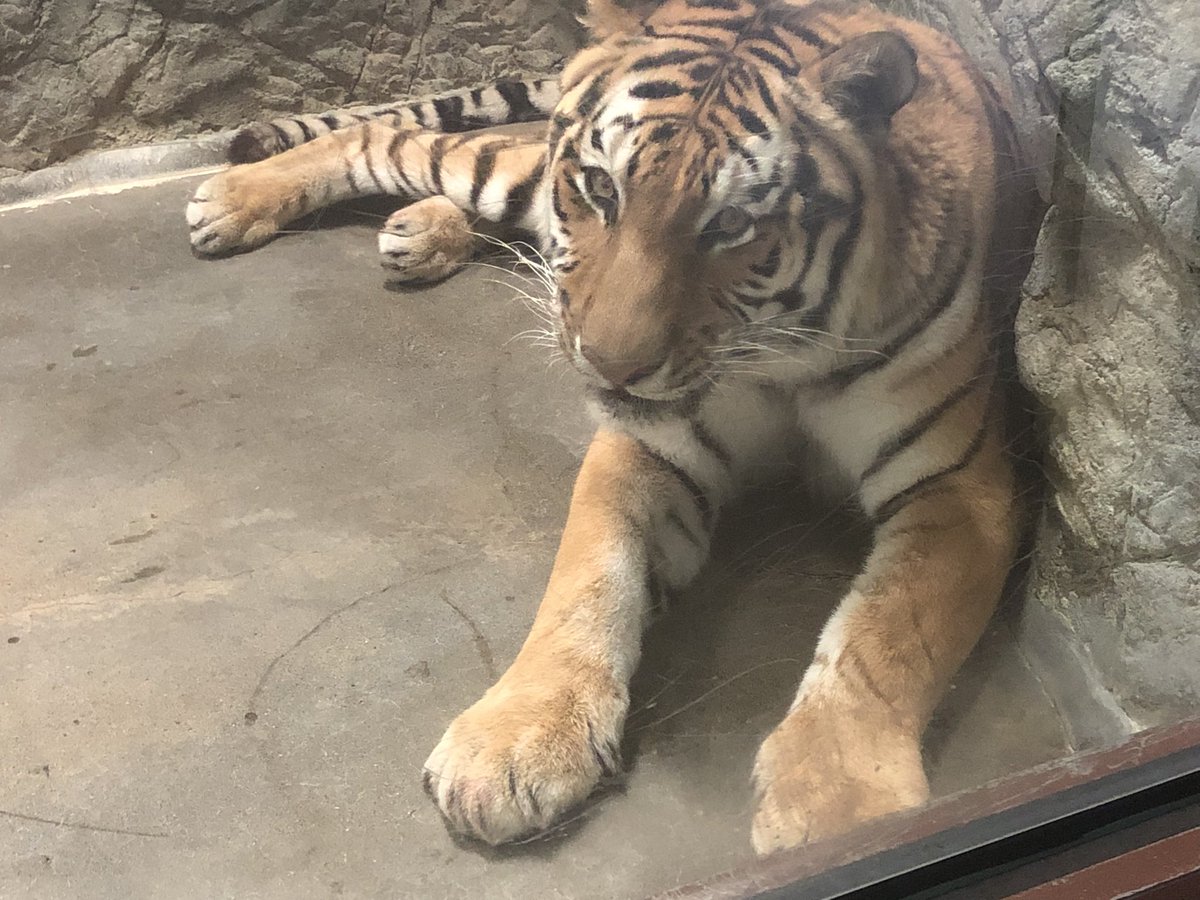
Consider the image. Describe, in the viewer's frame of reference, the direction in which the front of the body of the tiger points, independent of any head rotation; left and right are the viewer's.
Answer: facing the viewer
